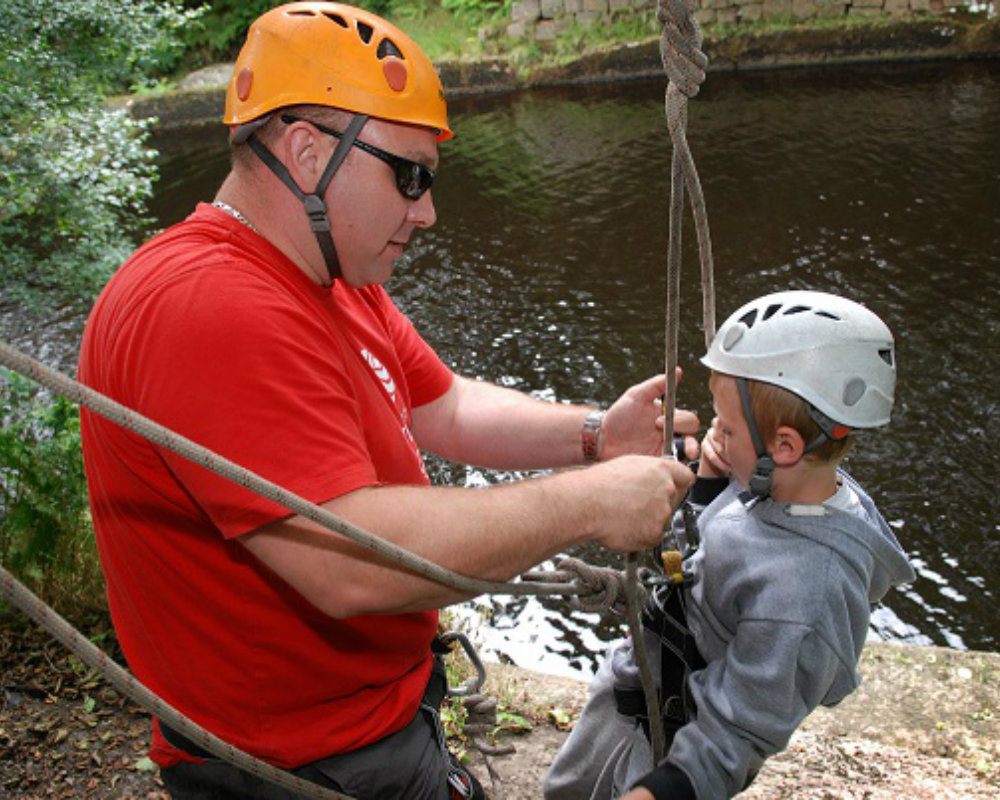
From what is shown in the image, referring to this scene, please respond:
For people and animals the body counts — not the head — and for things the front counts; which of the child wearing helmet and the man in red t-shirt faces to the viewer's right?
the man in red t-shirt

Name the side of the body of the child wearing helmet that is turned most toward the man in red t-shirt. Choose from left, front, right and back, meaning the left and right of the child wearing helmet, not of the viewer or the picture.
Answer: front

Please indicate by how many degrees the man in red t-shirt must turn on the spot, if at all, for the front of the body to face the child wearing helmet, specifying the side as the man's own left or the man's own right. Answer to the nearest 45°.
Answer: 0° — they already face them

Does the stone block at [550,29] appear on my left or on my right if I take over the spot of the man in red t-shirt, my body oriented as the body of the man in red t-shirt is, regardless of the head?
on my left

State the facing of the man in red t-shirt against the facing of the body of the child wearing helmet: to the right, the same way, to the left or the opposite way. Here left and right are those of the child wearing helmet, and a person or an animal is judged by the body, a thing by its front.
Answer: the opposite way

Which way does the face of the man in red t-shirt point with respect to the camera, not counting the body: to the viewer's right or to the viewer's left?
to the viewer's right

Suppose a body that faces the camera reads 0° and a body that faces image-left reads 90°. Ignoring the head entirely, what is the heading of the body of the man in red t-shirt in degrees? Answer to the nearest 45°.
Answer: approximately 270°

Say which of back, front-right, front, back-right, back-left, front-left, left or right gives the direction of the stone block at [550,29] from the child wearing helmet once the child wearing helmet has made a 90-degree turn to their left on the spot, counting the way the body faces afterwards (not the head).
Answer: back

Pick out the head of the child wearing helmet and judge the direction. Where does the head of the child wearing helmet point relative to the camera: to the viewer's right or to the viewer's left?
to the viewer's left

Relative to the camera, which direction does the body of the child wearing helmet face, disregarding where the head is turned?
to the viewer's left

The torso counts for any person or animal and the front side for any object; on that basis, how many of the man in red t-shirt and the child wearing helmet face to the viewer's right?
1

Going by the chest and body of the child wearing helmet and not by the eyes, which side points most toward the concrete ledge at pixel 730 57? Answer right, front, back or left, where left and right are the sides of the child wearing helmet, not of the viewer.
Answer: right
